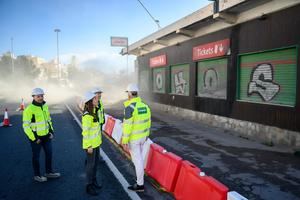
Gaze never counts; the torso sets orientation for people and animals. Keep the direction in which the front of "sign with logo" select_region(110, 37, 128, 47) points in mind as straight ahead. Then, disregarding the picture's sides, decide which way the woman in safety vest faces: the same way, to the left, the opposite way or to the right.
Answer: to the left

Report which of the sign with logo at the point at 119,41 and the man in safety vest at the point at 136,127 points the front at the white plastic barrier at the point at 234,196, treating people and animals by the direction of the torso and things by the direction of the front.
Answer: the sign with logo

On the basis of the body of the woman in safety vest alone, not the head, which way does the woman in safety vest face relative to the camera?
to the viewer's right

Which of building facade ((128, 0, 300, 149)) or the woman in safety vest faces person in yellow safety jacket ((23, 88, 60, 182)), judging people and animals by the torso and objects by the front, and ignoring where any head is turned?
the building facade

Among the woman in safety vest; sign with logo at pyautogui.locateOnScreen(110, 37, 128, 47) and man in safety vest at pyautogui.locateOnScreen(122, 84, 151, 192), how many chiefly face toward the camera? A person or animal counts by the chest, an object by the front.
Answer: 1

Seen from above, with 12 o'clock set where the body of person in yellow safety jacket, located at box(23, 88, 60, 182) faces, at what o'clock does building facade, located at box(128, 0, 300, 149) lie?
The building facade is roughly at 10 o'clock from the person in yellow safety jacket.

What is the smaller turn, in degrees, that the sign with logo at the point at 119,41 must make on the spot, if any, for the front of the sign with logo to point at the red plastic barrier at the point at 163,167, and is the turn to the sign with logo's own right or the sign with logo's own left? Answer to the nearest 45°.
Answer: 0° — it already faces it

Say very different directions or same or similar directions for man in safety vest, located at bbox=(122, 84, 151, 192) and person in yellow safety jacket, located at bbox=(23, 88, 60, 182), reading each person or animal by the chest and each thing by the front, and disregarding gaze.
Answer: very different directions

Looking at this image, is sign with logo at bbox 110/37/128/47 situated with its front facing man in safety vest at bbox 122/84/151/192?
yes

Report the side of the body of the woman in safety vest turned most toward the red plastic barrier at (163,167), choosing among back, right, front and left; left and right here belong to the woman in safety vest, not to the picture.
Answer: front

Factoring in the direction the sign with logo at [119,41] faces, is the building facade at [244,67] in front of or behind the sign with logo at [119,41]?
in front

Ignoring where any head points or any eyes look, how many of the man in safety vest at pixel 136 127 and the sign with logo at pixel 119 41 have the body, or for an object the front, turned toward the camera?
1

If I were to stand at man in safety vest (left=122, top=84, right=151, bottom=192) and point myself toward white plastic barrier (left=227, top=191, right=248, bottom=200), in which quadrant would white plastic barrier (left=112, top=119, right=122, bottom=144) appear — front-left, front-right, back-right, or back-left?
back-left

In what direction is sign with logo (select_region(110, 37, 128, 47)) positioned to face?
toward the camera

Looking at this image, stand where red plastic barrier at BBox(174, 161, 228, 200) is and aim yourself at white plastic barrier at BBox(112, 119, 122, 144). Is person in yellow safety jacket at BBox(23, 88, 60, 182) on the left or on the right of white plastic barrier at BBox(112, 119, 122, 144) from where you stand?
left

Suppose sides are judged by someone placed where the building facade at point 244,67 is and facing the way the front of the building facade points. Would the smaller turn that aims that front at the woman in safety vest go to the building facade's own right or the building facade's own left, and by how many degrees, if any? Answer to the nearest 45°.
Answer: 0° — it already faces them
